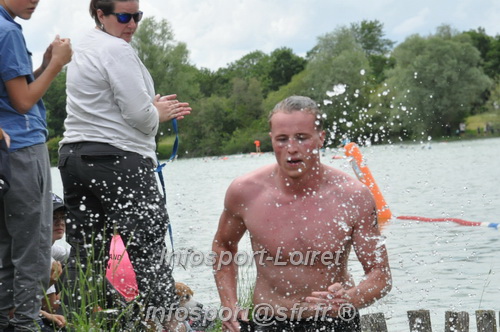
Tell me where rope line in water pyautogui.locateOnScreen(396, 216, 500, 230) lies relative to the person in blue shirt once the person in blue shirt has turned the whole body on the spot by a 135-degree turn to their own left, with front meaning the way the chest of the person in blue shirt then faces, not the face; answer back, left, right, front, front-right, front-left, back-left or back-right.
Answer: right

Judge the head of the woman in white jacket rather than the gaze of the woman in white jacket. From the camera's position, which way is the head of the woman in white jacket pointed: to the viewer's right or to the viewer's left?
to the viewer's right

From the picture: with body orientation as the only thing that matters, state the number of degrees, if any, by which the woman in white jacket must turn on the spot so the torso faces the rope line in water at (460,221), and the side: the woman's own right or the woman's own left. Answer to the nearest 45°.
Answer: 0° — they already face it

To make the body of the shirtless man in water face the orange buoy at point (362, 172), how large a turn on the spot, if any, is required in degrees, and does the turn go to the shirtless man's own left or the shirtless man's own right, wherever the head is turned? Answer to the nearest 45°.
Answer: approximately 180°

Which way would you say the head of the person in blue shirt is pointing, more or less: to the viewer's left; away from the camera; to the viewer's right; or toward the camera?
to the viewer's right

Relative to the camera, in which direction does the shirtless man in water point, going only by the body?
toward the camera

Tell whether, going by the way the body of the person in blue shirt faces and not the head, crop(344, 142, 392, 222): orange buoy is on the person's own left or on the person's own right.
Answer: on the person's own left

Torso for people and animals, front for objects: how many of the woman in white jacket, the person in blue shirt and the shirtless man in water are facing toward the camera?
1

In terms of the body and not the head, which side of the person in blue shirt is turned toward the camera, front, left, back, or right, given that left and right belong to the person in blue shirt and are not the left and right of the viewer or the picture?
right

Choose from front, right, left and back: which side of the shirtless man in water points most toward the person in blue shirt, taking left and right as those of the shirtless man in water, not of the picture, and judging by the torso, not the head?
right

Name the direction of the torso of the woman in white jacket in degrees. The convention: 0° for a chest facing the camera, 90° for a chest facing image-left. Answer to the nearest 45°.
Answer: approximately 225°

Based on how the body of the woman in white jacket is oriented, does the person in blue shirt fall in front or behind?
behind

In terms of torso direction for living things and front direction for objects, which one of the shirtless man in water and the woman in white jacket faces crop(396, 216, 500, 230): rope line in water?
the woman in white jacket

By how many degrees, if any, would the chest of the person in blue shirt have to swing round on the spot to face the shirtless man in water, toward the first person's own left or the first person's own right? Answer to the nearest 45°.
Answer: approximately 45° to the first person's own right

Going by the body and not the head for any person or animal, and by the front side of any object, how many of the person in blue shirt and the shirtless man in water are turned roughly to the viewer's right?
1

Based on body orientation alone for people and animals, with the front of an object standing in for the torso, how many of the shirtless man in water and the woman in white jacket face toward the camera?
1

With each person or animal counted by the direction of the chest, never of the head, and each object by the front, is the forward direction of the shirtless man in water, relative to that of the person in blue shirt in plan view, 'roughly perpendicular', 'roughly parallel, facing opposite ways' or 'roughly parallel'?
roughly perpendicular

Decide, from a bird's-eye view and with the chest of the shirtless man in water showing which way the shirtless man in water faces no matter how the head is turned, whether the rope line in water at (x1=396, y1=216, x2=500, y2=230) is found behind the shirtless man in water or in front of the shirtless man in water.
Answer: behind
